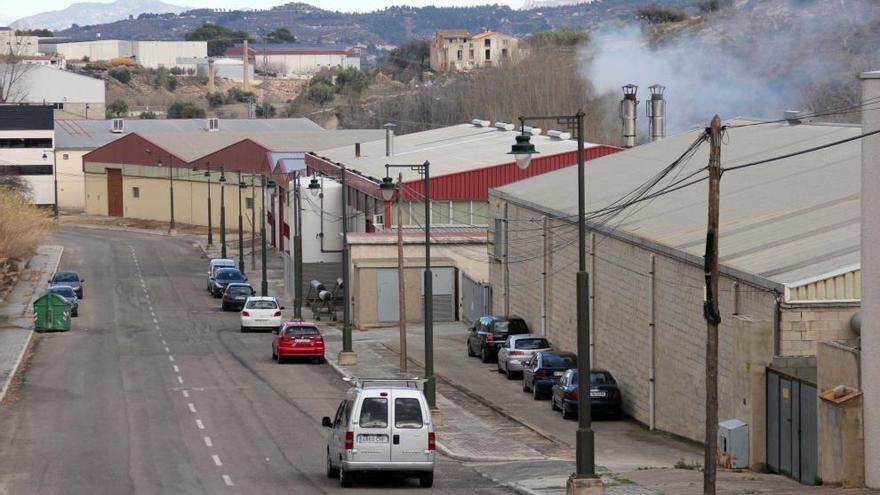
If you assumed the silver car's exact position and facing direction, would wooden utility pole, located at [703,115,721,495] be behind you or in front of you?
behind

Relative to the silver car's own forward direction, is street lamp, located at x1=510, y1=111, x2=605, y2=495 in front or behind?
behind

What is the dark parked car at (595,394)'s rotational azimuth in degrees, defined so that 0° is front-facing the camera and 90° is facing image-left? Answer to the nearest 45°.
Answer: approximately 135°

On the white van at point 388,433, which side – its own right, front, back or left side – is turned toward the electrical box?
right

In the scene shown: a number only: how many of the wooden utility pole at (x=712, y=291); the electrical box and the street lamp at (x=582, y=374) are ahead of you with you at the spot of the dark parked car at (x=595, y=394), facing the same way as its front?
0

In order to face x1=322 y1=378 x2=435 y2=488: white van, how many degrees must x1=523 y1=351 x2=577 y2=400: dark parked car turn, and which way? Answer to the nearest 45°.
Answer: approximately 135° to its left

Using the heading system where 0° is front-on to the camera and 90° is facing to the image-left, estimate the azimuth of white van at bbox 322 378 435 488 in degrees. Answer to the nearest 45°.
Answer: approximately 180°

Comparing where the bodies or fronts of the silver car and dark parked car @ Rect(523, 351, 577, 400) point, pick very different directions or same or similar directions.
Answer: same or similar directions

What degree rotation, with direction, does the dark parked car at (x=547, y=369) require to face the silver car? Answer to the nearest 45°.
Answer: approximately 45° to its right

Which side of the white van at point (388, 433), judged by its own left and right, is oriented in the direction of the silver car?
front

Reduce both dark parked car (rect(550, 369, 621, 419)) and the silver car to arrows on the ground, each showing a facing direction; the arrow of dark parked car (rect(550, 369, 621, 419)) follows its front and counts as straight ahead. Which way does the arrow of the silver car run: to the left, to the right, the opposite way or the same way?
the same way

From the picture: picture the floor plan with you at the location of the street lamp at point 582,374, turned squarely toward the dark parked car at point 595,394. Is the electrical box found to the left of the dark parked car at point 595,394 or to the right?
right
